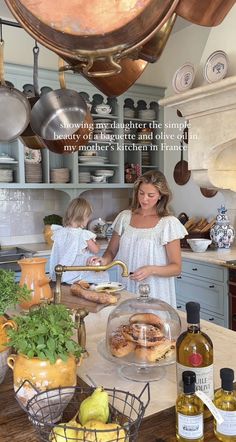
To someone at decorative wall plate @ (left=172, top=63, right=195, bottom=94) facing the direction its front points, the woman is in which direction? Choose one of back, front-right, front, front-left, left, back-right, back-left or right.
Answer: front-left

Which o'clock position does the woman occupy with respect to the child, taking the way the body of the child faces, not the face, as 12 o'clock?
The woman is roughly at 3 o'clock from the child.

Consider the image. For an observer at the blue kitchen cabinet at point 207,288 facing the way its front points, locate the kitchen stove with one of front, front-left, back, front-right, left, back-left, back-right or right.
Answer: front-right

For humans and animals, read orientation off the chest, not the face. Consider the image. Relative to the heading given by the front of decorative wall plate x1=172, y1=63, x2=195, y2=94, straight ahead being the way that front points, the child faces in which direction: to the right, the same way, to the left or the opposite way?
the opposite way

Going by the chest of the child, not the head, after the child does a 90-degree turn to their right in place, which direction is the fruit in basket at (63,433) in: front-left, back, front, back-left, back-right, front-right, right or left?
front-right

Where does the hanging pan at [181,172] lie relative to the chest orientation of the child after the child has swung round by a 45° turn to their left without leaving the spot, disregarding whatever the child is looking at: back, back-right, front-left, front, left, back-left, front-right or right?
front-right

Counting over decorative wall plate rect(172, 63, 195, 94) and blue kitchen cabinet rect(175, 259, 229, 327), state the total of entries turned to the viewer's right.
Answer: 0

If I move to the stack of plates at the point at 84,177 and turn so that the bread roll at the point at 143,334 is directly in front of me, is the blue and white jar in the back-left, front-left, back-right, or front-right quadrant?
front-left

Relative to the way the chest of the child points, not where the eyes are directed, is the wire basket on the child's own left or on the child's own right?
on the child's own right

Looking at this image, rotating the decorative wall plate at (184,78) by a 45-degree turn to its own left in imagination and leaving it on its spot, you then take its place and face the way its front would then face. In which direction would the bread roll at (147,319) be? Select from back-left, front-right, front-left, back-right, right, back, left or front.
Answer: front

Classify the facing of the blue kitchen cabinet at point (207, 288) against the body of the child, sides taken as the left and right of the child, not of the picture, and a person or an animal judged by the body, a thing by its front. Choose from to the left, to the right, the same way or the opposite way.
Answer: the opposite way

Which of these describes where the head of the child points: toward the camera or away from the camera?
away from the camera

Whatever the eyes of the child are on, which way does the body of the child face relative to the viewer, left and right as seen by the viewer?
facing away from the viewer and to the right of the viewer

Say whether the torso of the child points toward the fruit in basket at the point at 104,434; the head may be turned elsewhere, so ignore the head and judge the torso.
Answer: no
